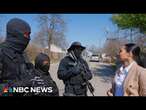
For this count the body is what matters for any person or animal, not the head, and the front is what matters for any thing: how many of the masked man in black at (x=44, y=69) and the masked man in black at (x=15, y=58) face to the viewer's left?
0

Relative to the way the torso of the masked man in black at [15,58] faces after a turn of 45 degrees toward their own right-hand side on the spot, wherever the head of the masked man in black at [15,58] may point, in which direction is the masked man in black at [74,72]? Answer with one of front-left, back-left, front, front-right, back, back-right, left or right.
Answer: front-left

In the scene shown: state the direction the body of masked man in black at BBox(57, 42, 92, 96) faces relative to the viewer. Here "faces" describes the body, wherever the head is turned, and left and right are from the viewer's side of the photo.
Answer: facing the viewer and to the right of the viewer

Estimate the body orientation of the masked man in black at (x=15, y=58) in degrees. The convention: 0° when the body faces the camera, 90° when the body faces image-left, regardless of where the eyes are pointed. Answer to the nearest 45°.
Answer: approximately 270°

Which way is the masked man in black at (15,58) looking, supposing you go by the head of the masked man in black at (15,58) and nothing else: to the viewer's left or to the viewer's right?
to the viewer's right
